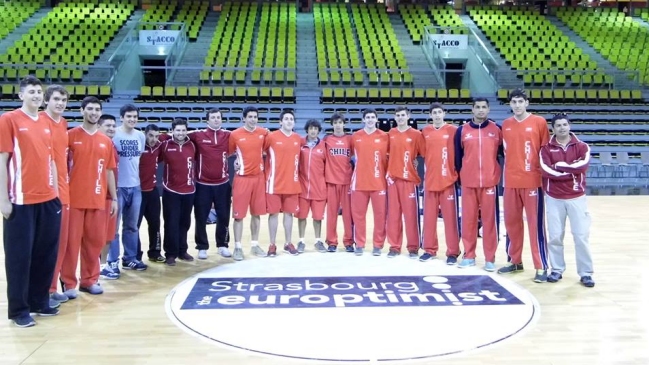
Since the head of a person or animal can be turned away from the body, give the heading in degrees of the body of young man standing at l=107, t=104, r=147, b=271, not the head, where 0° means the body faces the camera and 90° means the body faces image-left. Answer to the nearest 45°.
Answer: approximately 315°

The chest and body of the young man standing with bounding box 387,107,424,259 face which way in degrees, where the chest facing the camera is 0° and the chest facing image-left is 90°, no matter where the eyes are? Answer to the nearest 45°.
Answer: approximately 0°

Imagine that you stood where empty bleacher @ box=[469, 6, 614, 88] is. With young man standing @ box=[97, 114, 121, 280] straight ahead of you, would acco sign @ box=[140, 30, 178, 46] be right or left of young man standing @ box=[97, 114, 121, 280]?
right

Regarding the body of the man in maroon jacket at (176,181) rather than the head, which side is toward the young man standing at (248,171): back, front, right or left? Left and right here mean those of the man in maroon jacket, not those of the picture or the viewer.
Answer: left

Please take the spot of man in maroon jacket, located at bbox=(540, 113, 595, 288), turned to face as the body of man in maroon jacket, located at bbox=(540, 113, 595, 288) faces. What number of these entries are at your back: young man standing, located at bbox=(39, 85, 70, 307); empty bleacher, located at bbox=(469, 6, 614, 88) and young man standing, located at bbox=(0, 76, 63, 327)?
1

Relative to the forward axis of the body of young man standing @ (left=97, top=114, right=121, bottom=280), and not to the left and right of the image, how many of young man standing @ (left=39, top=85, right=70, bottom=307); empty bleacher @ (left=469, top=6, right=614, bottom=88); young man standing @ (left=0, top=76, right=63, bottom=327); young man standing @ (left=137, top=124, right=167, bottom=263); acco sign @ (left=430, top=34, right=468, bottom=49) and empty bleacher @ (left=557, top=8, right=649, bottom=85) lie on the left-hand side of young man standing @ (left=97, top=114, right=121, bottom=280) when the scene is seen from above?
4
